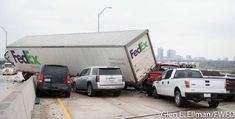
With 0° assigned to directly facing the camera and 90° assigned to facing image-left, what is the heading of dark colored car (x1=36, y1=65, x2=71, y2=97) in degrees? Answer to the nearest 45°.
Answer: approximately 180°

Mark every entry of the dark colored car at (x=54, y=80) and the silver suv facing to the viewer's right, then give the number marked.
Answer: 0

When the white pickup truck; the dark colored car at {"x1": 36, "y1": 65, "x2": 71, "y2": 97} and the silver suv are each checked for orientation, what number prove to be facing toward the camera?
0

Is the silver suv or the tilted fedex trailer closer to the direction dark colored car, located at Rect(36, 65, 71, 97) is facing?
the tilted fedex trailer

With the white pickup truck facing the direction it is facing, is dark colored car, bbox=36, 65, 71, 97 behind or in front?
in front

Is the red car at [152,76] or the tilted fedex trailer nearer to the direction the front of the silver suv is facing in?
the tilted fedex trailer

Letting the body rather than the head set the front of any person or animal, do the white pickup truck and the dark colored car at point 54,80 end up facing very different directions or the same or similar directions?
same or similar directions

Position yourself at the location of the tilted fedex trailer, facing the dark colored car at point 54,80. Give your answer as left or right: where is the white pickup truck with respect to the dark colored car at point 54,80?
left

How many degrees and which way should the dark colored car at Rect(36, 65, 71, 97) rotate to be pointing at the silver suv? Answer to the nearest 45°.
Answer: approximately 90° to its right

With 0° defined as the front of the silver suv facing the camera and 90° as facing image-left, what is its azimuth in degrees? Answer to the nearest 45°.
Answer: approximately 135°

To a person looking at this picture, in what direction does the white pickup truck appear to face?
facing away from the viewer and to the left of the viewer

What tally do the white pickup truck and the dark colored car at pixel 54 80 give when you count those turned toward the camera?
0

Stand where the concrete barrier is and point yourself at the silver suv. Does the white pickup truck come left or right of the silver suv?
right

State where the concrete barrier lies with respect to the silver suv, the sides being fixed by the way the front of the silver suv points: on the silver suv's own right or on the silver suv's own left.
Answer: on the silver suv's own left
